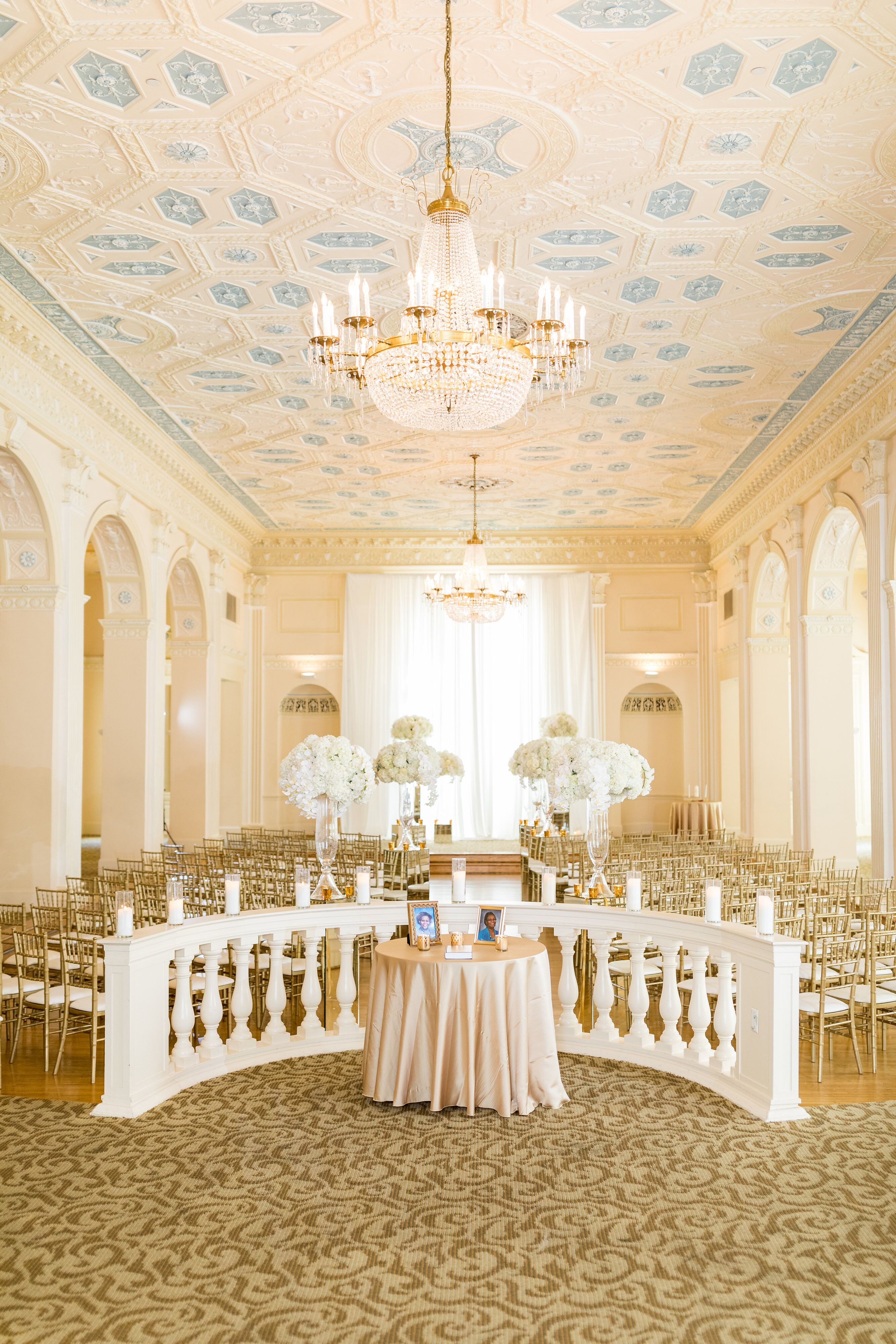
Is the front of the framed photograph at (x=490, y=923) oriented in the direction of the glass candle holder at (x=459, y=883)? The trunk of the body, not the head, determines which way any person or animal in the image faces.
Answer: no

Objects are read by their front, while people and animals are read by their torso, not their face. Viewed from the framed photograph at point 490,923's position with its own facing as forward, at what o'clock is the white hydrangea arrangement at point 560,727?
The white hydrangea arrangement is roughly at 6 o'clock from the framed photograph.

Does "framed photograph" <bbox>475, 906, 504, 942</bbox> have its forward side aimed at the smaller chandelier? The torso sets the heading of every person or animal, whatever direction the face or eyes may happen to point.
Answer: no

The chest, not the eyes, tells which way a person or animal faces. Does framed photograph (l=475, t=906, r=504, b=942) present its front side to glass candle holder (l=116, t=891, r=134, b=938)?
no

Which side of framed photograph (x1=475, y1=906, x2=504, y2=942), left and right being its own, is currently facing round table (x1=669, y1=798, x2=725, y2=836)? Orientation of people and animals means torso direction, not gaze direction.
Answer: back

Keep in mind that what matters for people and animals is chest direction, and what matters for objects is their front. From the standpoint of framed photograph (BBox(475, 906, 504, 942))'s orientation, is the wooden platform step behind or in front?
behind

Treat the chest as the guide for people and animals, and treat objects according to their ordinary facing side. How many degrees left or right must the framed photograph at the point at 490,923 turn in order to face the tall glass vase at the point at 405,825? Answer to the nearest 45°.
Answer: approximately 180°

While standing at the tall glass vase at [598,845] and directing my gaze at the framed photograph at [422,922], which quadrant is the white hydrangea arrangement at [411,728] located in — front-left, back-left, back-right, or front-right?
back-right

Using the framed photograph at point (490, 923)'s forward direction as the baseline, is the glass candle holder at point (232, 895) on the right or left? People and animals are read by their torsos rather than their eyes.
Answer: on its right

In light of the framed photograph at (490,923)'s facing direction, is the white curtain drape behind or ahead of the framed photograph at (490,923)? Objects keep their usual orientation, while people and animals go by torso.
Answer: behind

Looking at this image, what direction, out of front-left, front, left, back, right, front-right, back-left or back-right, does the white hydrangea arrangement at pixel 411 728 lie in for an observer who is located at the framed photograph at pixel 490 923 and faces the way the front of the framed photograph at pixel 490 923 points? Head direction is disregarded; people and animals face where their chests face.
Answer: back

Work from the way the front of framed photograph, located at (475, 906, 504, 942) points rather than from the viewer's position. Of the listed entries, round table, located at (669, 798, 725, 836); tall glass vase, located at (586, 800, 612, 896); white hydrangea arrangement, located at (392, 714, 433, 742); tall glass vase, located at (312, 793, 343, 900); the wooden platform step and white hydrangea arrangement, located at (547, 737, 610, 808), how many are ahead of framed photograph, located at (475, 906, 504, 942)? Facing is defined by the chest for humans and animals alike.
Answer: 0

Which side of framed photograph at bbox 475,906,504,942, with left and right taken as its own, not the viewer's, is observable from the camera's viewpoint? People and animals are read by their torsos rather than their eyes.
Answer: front
